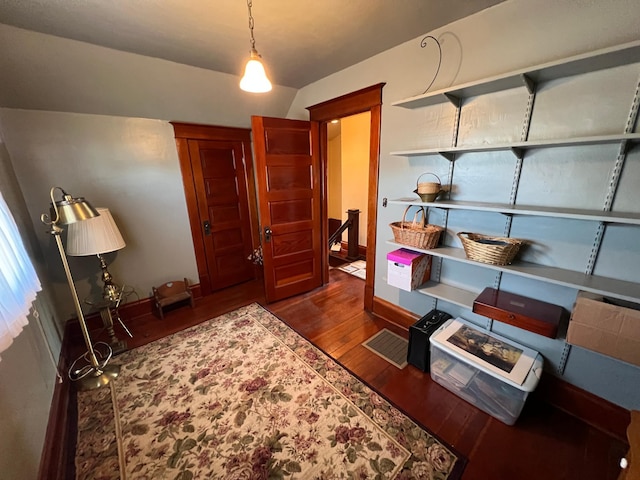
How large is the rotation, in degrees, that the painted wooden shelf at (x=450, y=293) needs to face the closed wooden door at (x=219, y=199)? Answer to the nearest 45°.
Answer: approximately 45° to its right

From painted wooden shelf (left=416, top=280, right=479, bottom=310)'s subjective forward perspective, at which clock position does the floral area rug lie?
The floral area rug is roughly at 12 o'clock from the painted wooden shelf.

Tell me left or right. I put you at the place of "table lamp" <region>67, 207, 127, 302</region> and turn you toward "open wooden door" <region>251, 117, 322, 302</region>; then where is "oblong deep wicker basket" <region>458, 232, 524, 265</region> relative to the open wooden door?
right

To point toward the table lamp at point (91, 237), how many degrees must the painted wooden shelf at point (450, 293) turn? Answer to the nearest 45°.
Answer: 0° — it already faces it

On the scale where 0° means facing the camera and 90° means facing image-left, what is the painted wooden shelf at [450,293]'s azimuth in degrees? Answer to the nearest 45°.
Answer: approximately 45°

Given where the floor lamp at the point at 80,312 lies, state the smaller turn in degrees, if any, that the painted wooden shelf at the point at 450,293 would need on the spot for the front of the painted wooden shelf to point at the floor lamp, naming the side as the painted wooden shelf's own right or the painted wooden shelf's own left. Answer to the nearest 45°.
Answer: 0° — it already faces it
